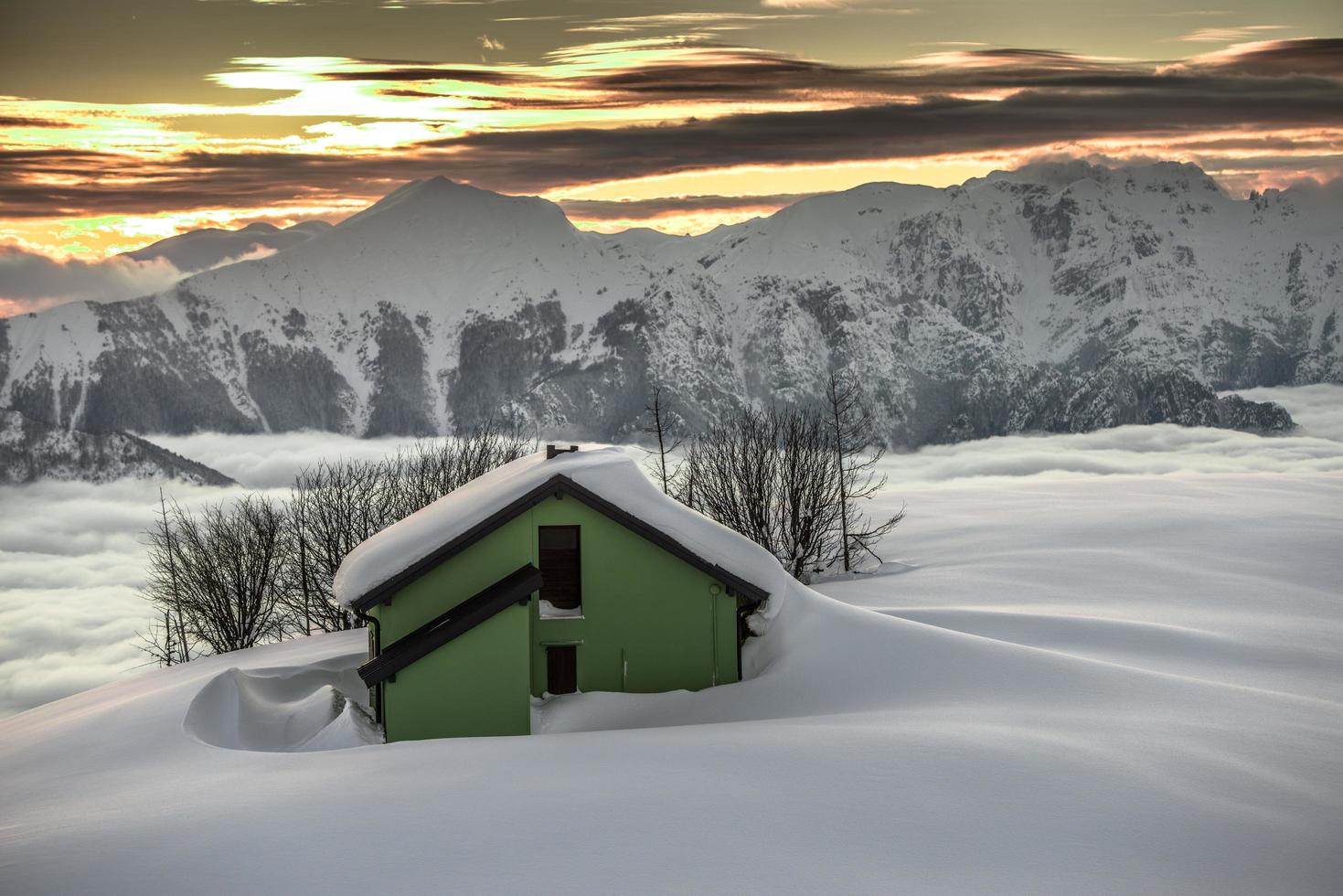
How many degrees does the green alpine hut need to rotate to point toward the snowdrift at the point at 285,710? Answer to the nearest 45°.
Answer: approximately 90° to its right

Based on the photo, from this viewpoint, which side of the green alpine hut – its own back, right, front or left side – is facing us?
front
